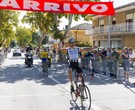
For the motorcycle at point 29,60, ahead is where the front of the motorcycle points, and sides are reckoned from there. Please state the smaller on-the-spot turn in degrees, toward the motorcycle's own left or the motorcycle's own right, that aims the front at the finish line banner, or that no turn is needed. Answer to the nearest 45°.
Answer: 0° — it already faces it

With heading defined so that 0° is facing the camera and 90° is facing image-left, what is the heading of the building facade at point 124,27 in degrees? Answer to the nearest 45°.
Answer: approximately 45°

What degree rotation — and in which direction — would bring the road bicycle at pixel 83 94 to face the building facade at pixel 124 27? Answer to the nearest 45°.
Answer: approximately 135° to its left

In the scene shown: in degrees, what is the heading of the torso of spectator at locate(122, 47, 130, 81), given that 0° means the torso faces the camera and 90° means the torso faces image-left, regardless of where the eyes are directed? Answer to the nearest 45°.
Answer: approximately 45°

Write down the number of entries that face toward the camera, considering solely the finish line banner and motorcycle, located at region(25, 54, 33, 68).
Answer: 2

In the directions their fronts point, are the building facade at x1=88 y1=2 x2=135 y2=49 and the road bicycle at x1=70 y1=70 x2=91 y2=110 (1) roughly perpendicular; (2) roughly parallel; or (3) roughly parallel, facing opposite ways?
roughly perpendicular
